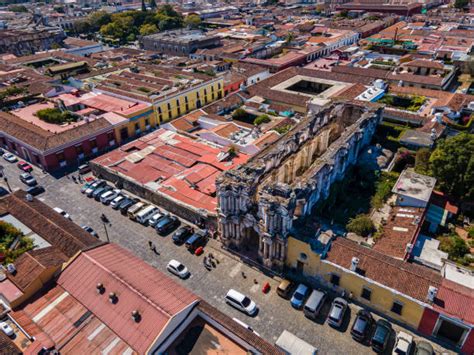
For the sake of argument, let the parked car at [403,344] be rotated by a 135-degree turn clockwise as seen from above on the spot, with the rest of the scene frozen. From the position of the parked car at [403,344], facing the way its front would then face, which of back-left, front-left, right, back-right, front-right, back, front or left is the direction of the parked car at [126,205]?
back-right

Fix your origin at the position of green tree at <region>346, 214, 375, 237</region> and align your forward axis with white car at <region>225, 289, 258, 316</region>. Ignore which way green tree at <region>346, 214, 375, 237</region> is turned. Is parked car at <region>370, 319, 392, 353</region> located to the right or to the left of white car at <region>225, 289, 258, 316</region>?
left

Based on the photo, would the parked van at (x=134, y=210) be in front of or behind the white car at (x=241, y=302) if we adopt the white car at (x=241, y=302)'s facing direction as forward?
behind

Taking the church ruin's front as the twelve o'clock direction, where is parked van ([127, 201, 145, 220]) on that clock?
The parked van is roughly at 2 o'clock from the church ruin.

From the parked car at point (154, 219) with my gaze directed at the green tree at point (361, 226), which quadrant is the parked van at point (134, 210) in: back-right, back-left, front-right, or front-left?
back-left

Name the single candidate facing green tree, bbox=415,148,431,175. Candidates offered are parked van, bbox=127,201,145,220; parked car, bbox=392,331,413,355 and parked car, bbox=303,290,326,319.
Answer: parked car, bbox=392,331,413,355

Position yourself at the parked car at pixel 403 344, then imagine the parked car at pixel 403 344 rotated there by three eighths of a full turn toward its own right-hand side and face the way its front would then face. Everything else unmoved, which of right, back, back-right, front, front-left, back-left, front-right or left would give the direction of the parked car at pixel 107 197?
back-right

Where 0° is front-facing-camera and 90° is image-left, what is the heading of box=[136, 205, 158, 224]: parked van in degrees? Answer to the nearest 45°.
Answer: approximately 225°

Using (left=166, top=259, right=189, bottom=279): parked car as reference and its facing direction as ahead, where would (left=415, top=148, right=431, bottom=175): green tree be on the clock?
The green tree is roughly at 10 o'clock from the parked car.
